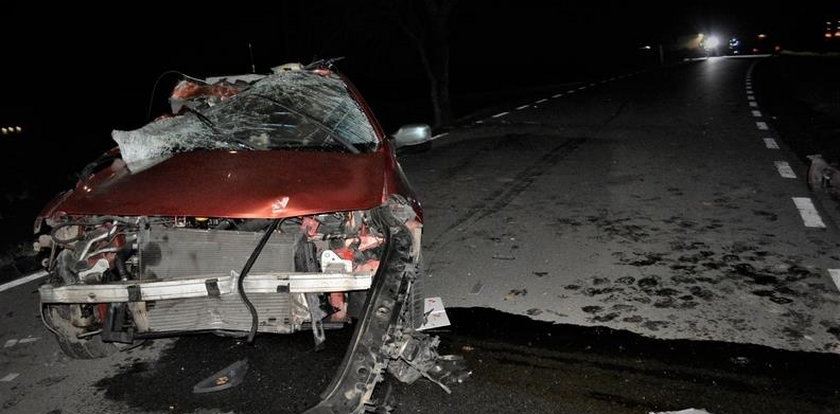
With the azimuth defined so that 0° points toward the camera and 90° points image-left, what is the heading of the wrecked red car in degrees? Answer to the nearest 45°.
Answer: approximately 0°

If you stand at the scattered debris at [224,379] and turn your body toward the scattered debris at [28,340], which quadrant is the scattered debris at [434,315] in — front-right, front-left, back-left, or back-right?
back-right

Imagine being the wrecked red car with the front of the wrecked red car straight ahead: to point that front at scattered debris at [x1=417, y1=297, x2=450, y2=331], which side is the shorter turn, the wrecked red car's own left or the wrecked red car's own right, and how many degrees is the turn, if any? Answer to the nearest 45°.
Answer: approximately 90° to the wrecked red car's own left
